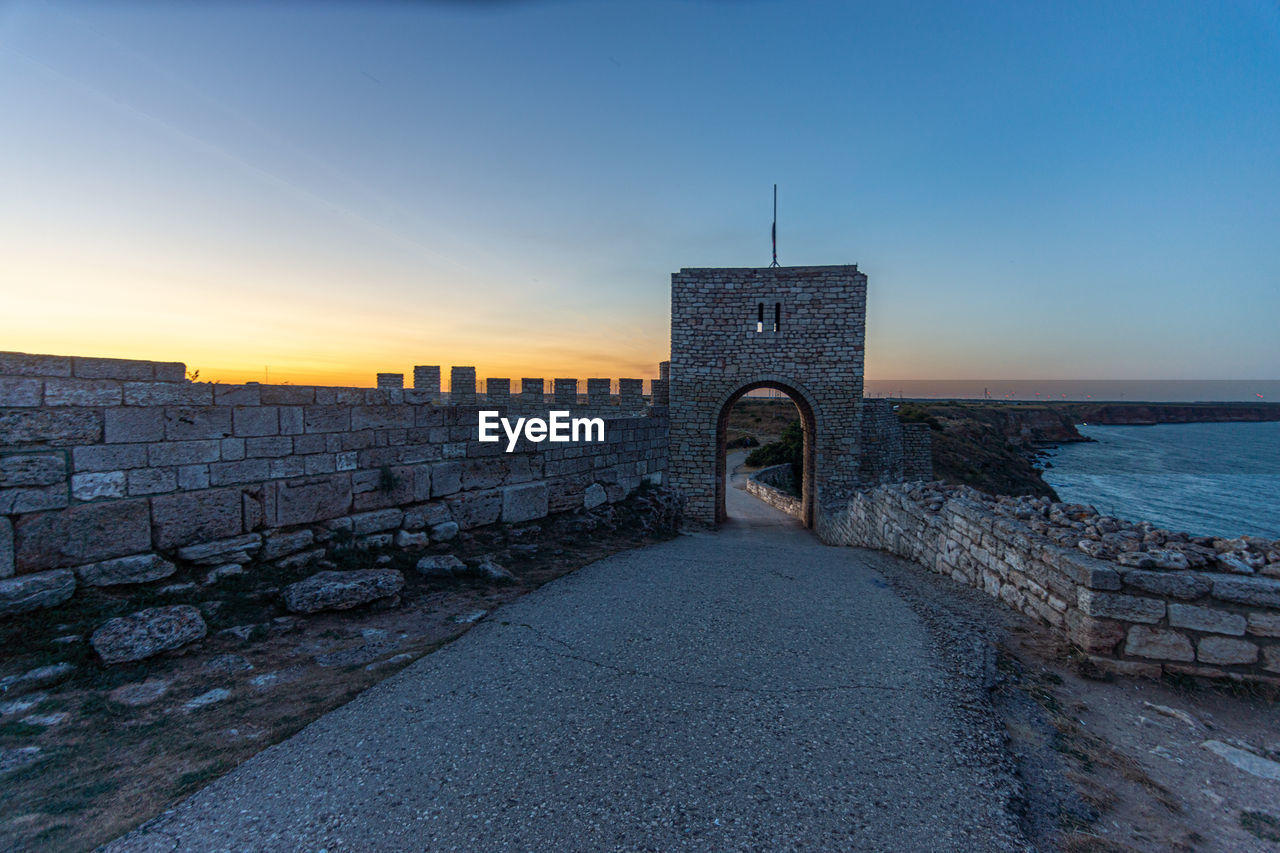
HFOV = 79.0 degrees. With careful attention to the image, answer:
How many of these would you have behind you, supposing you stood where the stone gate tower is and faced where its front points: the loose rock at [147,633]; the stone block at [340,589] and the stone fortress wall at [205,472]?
0

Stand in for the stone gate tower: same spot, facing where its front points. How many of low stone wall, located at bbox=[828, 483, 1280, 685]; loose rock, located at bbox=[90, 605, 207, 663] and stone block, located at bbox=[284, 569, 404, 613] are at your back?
0

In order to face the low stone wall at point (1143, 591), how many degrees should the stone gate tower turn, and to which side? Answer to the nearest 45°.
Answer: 0° — it already faces it

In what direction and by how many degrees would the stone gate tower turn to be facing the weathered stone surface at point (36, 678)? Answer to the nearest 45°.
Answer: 0° — it already faces it

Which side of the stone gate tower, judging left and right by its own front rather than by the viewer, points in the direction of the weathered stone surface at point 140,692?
front

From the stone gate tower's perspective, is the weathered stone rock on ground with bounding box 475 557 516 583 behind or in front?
in front

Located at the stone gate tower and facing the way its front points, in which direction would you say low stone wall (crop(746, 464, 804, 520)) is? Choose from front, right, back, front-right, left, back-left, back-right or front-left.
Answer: back

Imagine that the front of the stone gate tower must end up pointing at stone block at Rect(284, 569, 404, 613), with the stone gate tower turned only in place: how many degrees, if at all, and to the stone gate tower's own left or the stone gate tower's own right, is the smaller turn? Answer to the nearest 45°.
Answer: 0° — it already faces it

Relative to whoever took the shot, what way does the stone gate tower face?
facing the viewer

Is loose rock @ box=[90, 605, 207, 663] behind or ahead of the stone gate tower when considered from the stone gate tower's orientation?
ahead
